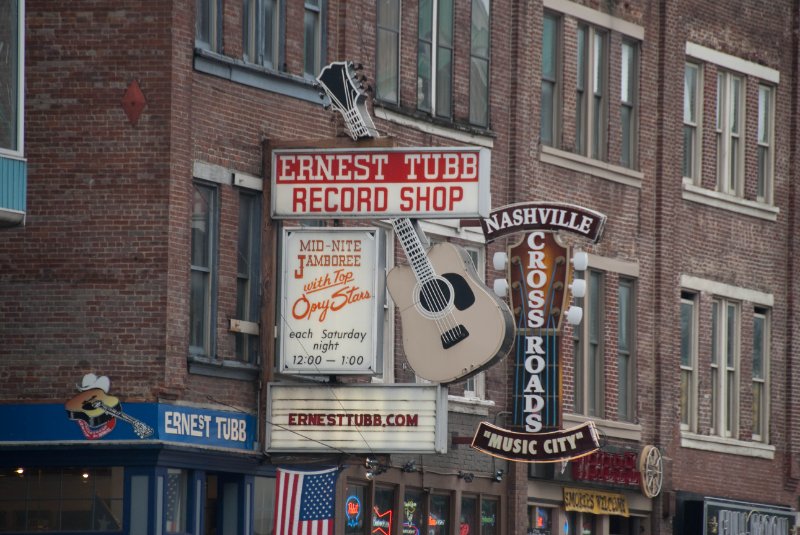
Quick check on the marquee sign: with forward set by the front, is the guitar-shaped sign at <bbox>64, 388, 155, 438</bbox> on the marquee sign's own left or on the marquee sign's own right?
on the marquee sign's own right

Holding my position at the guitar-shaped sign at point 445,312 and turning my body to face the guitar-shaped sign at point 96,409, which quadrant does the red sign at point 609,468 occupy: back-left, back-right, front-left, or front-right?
back-right

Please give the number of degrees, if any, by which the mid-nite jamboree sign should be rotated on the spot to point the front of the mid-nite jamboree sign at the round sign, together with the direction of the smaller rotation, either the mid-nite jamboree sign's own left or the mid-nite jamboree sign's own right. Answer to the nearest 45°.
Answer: approximately 135° to the mid-nite jamboree sign's own left

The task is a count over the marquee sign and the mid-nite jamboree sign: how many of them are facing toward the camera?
2

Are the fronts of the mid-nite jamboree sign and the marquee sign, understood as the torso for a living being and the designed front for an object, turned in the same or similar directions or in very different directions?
same or similar directions

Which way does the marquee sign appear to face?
toward the camera

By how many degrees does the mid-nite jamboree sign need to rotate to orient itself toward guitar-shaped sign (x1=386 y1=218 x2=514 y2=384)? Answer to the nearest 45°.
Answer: approximately 90° to its left

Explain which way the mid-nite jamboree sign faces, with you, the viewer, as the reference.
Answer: facing the viewer
